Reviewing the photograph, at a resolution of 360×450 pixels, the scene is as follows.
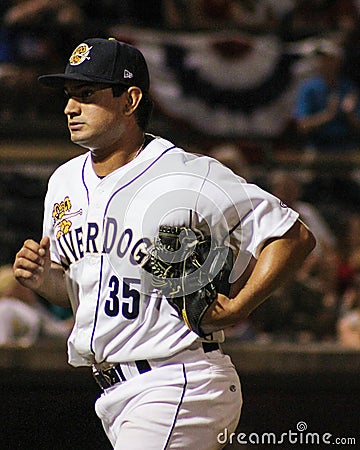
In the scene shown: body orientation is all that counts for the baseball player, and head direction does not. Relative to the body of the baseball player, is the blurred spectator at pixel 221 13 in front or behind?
behind

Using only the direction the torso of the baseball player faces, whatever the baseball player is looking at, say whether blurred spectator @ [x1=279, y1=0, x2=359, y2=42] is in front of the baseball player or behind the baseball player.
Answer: behind

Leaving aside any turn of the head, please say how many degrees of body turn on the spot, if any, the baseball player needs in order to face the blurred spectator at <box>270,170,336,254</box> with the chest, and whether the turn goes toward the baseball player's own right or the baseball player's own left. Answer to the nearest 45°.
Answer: approximately 135° to the baseball player's own right

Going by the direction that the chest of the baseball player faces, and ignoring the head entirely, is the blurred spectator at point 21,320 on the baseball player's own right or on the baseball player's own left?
on the baseball player's own right

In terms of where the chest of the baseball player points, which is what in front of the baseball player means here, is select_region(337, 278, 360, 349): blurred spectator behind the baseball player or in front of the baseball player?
behind

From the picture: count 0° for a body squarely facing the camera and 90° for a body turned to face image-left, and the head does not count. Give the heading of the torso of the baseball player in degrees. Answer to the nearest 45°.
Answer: approximately 45°
